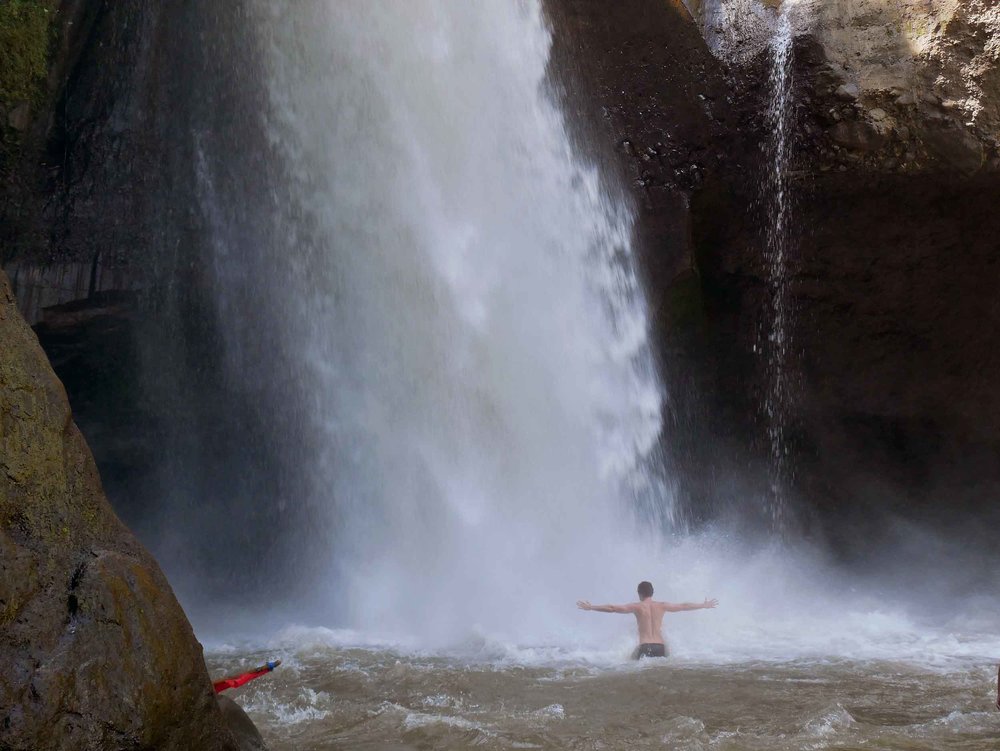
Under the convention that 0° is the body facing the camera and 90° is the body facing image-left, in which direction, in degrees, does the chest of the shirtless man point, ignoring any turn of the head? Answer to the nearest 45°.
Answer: approximately 180°

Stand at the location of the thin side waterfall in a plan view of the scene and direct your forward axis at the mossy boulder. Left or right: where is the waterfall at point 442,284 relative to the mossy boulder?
right

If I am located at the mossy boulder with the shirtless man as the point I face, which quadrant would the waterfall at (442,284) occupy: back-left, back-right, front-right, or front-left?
front-left

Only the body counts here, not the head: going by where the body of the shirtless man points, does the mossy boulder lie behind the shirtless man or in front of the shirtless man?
behind
